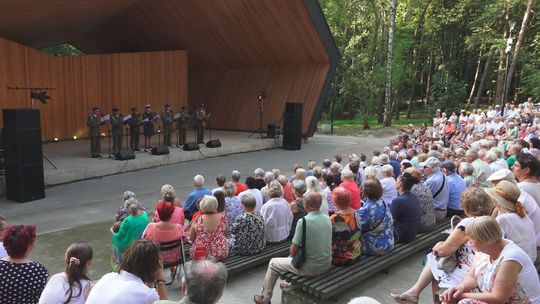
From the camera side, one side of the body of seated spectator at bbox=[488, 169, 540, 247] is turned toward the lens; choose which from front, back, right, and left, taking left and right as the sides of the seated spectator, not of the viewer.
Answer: left

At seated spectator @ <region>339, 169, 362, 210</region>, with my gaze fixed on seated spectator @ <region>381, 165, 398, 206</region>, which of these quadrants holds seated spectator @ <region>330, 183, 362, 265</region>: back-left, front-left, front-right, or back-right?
back-right

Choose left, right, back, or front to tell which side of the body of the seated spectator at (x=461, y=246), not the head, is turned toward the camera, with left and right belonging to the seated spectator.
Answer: left

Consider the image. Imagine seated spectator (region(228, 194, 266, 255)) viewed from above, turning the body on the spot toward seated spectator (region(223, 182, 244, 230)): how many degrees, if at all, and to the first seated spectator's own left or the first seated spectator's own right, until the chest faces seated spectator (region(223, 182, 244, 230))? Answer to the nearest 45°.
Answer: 0° — they already face them

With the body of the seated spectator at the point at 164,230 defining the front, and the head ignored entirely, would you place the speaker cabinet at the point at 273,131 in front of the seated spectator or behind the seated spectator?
in front

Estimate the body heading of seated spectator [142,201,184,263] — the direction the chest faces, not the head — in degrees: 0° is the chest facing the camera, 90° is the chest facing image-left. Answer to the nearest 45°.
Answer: approximately 180°

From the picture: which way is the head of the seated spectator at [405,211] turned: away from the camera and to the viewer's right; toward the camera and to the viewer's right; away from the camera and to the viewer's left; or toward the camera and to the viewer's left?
away from the camera and to the viewer's left

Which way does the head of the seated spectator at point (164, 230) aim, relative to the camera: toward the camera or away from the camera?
away from the camera

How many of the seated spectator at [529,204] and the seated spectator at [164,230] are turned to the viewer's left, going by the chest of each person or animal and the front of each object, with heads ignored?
1

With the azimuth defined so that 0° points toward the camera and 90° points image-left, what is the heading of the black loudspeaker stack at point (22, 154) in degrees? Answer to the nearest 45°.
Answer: approximately 315°

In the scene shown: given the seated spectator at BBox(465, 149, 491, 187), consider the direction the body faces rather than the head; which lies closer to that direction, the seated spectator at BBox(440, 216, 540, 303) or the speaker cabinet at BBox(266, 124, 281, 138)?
the speaker cabinet

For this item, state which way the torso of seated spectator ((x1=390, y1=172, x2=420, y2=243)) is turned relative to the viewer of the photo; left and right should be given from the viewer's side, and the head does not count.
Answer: facing away from the viewer and to the left of the viewer

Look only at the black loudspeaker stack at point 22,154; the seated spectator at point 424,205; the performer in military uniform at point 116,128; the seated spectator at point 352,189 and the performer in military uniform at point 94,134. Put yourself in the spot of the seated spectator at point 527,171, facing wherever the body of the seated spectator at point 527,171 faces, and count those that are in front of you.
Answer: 5

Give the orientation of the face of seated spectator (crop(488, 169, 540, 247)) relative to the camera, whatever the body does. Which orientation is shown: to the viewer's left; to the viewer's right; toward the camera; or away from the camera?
to the viewer's left

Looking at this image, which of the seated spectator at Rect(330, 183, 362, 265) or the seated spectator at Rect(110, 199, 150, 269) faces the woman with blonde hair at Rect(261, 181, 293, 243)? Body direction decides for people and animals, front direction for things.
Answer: the seated spectator at Rect(330, 183, 362, 265)

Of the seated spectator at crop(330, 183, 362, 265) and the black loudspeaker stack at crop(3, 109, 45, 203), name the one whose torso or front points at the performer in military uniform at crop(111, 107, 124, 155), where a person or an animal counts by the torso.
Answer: the seated spectator

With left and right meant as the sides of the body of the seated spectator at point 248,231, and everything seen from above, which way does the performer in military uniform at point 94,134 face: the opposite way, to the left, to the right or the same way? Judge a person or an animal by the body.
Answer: the opposite way
